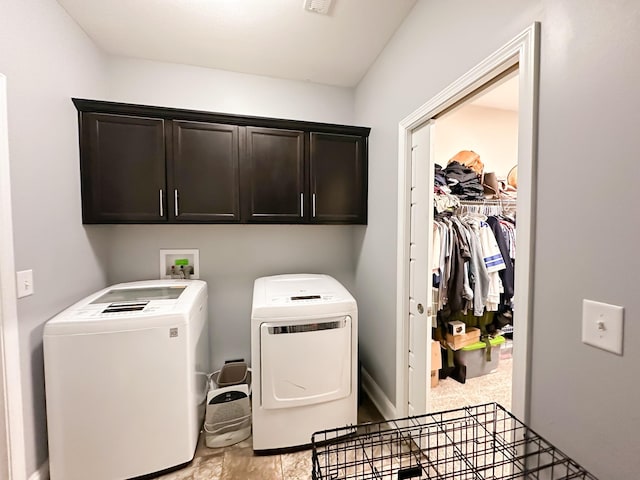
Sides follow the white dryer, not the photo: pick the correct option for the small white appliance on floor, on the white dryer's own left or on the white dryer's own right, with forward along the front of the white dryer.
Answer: on the white dryer's own right

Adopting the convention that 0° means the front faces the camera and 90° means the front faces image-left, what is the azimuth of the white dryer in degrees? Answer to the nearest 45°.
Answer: approximately 0°

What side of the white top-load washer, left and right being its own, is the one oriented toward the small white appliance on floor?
left

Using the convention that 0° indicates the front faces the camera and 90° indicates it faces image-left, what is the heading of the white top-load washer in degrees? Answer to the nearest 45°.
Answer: approximately 0°
